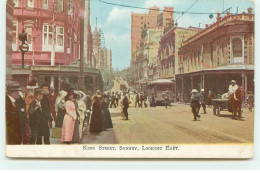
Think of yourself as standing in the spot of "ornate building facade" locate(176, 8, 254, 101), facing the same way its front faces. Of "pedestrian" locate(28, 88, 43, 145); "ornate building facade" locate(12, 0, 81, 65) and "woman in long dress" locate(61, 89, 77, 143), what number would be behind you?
0

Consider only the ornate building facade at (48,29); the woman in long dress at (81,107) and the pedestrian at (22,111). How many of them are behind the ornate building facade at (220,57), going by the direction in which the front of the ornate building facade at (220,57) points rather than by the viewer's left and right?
0

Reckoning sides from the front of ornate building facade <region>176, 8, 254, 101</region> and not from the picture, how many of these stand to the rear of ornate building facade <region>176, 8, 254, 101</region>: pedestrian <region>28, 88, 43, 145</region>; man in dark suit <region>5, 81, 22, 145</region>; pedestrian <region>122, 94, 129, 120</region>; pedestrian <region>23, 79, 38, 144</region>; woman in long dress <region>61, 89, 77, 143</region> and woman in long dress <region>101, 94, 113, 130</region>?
0

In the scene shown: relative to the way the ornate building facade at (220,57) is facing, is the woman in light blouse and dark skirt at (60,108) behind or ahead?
ahead

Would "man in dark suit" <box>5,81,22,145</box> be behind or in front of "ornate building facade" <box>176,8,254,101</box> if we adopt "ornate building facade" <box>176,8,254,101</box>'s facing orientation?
in front

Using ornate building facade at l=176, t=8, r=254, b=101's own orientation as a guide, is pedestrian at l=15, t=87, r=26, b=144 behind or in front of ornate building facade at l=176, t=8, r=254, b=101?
in front

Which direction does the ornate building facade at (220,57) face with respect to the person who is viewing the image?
facing the viewer and to the left of the viewer
